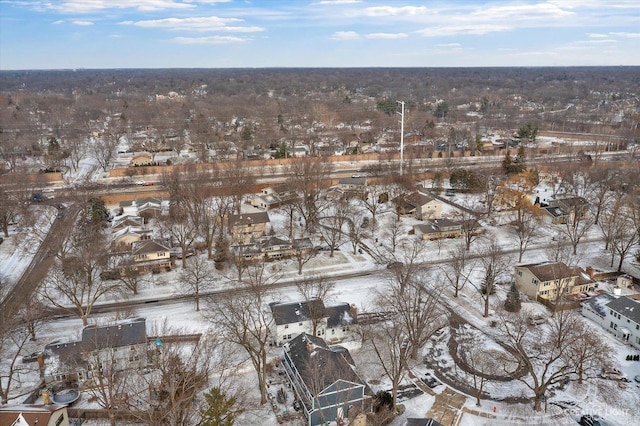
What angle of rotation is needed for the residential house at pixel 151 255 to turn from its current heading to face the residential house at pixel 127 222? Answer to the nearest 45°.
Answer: approximately 180°

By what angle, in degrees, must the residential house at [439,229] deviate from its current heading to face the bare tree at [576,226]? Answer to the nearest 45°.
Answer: approximately 90° to its left

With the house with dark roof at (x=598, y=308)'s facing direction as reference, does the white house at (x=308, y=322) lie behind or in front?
in front

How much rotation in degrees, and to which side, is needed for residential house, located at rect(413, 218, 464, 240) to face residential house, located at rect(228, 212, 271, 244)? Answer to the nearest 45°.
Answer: approximately 90° to its right

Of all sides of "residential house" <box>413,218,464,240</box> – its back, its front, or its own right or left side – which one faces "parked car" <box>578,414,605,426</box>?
front

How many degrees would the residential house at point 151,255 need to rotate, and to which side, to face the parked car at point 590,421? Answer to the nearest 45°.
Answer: approximately 45° to its left

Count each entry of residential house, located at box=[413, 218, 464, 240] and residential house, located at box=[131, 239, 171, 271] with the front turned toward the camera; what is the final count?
2

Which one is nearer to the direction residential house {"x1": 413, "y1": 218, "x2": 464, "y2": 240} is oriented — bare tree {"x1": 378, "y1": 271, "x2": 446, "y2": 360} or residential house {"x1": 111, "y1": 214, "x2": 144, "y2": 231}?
the bare tree

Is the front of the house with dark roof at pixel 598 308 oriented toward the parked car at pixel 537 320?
yes

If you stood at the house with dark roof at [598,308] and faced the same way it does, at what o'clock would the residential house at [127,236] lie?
The residential house is roughly at 1 o'clock from the house with dark roof.

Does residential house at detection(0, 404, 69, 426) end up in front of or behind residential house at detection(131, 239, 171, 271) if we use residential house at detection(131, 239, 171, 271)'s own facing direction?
in front

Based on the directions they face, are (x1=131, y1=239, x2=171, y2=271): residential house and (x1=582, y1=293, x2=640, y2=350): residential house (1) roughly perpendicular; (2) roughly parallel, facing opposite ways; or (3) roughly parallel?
roughly perpendicular

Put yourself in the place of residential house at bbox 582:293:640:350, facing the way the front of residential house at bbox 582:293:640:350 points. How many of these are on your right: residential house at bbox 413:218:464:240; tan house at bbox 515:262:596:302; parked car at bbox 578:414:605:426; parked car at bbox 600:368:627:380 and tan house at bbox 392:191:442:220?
3

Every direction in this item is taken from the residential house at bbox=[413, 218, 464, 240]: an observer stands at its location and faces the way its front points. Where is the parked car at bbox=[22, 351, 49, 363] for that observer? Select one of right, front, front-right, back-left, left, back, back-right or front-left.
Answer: front-right

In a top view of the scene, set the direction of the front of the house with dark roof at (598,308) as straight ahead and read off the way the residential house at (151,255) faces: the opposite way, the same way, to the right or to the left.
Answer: to the left

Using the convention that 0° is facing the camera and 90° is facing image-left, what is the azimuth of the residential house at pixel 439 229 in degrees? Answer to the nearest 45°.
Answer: approximately 0°
